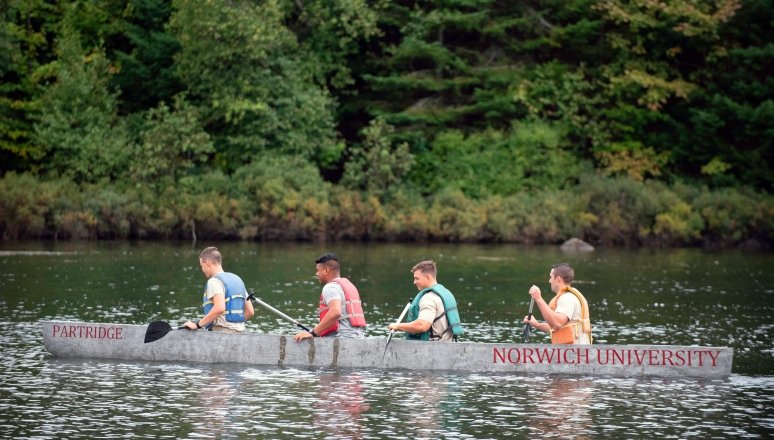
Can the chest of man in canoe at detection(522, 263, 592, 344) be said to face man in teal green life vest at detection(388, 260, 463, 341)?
yes

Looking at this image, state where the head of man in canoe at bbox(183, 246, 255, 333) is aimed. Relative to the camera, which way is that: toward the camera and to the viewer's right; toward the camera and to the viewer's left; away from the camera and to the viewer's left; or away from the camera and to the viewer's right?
away from the camera and to the viewer's left

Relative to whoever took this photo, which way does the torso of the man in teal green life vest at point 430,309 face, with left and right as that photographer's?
facing to the left of the viewer

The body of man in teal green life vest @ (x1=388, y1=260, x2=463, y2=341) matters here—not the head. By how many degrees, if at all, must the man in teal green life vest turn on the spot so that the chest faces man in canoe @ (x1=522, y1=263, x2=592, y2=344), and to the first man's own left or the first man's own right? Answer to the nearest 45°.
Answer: approximately 180°

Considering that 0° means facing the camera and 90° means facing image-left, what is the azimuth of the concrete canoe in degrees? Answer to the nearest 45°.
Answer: approximately 90°

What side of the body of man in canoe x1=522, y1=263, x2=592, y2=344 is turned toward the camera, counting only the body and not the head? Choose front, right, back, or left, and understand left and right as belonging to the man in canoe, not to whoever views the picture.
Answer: left

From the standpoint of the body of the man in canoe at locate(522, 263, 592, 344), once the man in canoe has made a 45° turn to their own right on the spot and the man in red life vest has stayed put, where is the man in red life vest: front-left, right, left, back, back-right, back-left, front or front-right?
front-left

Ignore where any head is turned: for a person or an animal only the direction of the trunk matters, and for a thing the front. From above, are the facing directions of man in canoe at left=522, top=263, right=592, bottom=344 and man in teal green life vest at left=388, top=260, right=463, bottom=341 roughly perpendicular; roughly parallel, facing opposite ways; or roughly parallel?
roughly parallel
